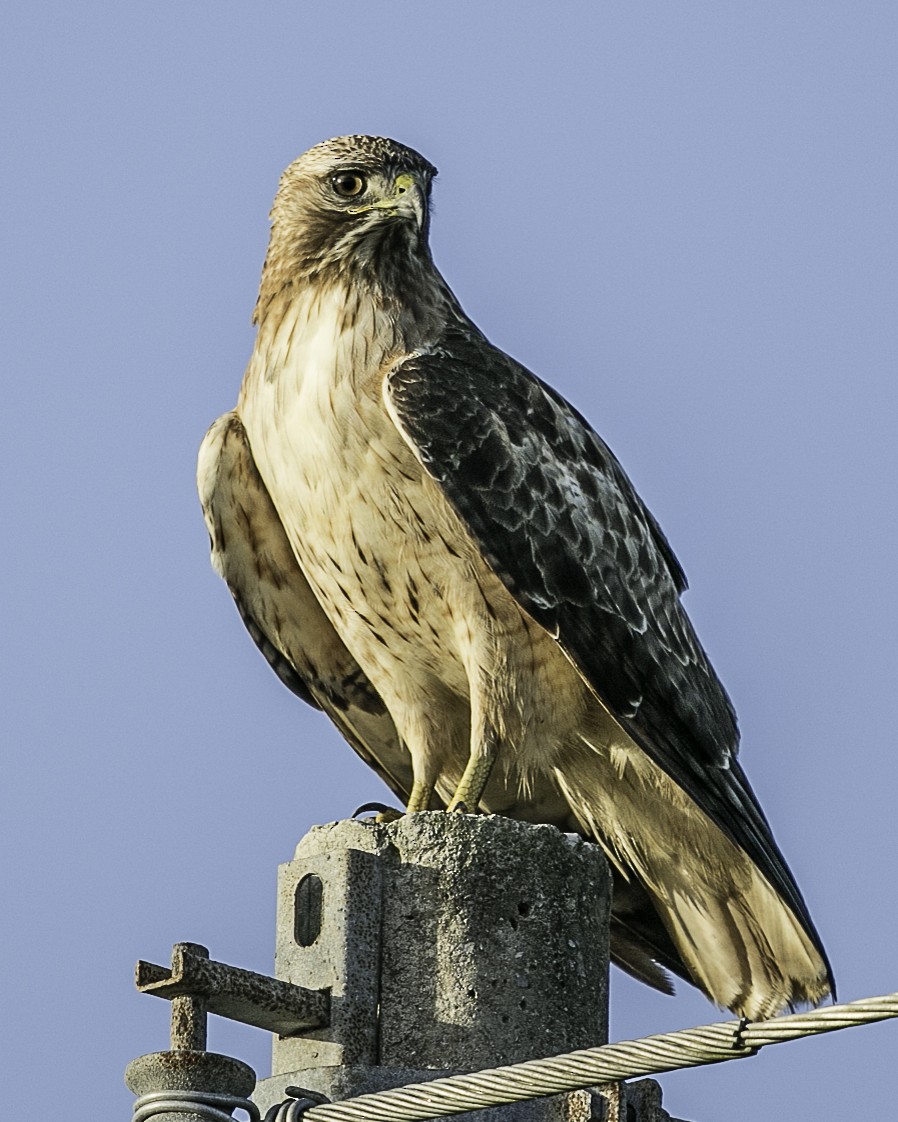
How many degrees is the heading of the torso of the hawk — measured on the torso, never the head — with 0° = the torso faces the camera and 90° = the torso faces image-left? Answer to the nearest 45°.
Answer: approximately 45°
